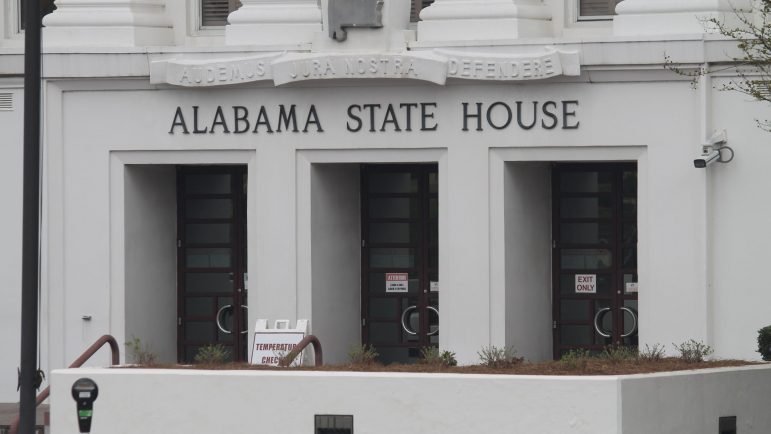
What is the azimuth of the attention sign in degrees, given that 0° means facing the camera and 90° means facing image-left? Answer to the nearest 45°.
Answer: approximately 0°

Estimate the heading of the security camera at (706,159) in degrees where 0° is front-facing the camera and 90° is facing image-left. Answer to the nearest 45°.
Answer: approximately 45°

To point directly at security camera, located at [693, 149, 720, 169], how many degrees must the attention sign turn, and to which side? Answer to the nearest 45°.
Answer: approximately 45° to its left

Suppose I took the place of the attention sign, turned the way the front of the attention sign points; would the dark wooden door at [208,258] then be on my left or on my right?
on my right

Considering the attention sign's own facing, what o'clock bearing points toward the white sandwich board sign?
The white sandwich board sign is roughly at 1 o'clock from the attention sign.

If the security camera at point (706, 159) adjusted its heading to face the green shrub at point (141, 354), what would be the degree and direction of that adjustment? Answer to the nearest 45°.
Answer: approximately 45° to its right

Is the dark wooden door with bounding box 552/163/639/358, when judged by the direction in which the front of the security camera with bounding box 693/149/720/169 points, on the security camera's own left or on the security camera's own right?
on the security camera's own right
